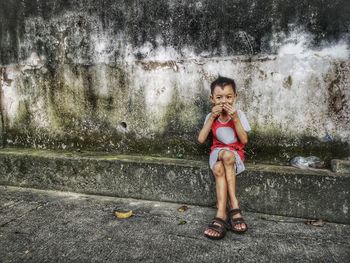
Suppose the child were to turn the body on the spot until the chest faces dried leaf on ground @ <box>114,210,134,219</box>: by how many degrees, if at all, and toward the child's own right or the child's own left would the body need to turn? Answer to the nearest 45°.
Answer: approximately 90° to the child's own right

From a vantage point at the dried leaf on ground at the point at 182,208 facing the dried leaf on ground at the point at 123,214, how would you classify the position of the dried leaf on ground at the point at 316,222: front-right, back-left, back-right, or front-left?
back-left

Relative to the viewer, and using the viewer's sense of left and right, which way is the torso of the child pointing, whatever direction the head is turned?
facing the viewer

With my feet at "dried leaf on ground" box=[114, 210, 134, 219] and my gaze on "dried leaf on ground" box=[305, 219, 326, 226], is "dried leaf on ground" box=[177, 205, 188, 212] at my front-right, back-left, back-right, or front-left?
front-left

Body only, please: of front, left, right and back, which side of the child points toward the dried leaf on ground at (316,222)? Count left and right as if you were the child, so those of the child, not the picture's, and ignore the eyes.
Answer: left

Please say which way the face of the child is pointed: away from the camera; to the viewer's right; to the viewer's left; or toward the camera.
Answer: toward the camera
